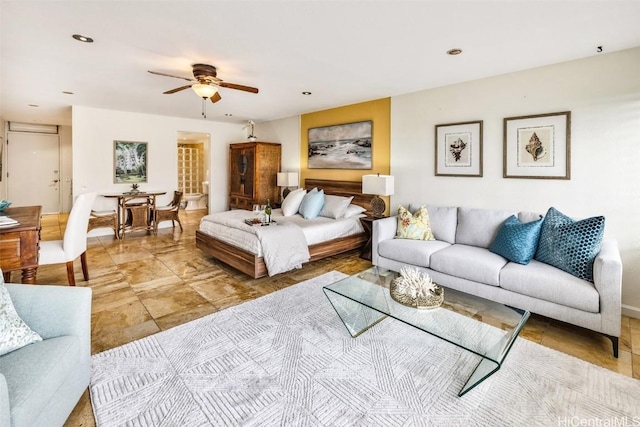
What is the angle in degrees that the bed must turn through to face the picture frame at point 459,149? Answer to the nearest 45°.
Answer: approximately 135° to its left

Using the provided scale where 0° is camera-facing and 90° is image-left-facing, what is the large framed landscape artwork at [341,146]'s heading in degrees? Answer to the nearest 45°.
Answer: approximately 45°

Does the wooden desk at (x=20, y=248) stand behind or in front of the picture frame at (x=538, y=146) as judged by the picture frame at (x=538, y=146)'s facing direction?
in front

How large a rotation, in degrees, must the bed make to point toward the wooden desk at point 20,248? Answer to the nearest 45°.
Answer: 0° — it already faces it

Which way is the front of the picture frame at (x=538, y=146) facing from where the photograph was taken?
facing the viewer and to the left of the viewer

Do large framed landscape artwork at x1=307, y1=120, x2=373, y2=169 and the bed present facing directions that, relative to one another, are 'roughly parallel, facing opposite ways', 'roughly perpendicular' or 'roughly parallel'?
roughly parallel
